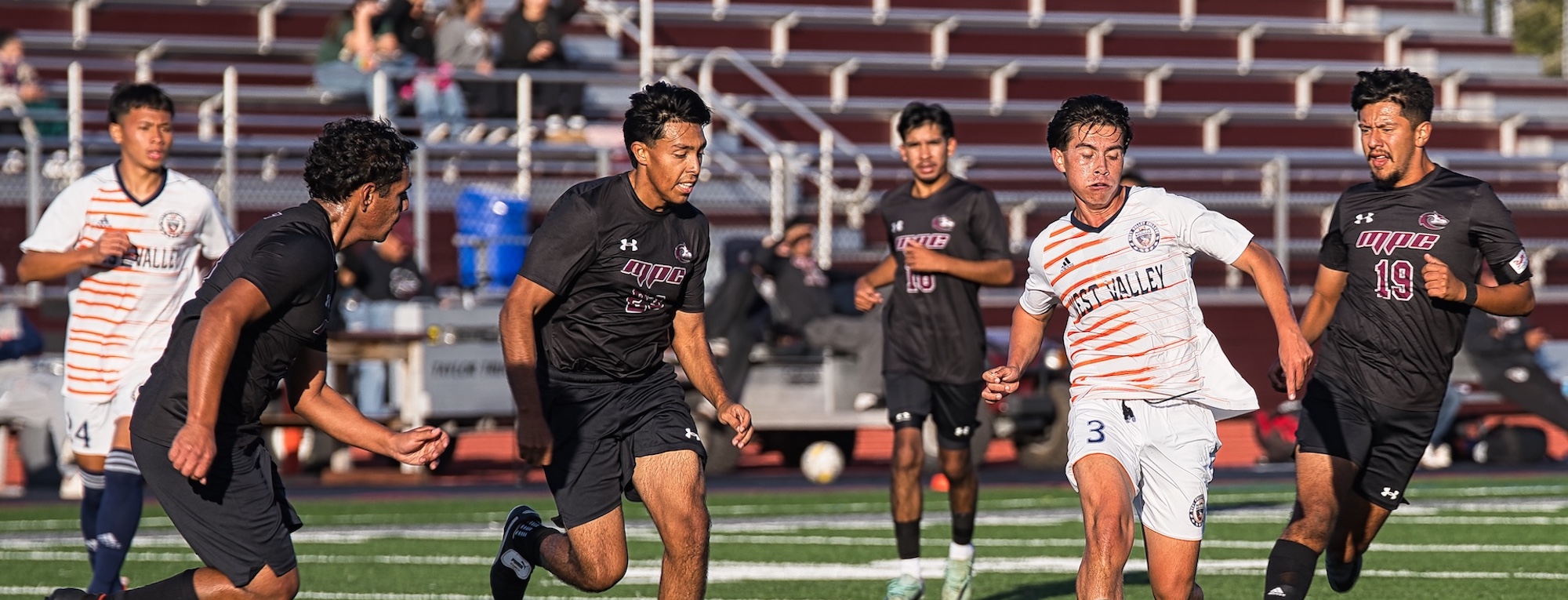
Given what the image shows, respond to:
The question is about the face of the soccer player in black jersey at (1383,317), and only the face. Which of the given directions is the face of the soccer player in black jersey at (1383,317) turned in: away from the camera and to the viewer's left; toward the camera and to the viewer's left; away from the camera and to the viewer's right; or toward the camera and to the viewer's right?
toward the camera and to the viewer's left

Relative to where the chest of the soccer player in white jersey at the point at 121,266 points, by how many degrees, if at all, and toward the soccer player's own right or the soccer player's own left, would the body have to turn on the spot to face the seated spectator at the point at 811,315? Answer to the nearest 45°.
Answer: approximately 135° to the soccer player's own left

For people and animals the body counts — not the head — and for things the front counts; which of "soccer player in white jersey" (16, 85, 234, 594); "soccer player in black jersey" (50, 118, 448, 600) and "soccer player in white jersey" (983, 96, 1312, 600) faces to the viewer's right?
the soccer player in black jersey

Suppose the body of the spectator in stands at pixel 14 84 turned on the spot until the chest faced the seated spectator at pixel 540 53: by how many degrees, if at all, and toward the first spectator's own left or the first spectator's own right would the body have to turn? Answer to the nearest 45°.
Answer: approximately 45° to the first spectator's own left

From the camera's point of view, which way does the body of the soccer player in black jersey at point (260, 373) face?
to the viewer's right

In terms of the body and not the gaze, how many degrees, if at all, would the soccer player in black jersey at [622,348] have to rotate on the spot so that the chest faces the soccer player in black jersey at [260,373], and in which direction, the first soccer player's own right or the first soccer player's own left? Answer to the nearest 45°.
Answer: approximately 90° to the first soccer player's own right

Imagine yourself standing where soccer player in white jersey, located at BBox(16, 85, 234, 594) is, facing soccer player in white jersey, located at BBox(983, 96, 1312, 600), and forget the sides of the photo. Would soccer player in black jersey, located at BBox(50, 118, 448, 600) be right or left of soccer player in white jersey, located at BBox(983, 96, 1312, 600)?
right

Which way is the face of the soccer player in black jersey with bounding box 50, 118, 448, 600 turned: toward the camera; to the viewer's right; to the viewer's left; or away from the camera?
to the viewer's right

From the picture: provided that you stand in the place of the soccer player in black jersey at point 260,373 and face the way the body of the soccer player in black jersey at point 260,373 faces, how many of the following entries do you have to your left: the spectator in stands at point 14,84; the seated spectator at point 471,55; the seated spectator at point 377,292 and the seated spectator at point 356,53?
4

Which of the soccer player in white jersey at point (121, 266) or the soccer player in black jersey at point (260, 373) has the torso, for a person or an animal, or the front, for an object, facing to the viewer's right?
the soccer player in black jersey

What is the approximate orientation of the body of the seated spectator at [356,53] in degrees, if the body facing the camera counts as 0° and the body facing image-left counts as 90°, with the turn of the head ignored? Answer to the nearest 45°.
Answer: approximately 315°
